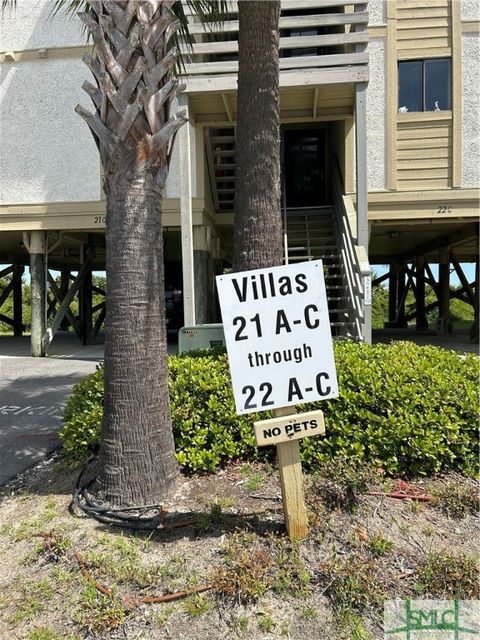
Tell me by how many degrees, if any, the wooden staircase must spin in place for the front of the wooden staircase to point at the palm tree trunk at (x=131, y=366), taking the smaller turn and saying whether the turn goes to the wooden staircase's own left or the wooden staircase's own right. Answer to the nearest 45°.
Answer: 0° — it already faces it

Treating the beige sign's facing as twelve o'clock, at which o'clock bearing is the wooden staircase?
The wooden staircase is roughly at 6 o'clock from the beige sign.

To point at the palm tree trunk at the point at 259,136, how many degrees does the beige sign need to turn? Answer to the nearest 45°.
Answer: approximately 180°

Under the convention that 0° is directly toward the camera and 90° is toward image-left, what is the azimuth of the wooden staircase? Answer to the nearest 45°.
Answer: approximately 0°

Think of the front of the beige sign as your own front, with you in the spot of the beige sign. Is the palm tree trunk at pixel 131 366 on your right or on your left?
on your right

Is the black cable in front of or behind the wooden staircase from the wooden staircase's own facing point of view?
in front

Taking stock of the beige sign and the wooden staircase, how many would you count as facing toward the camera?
2
